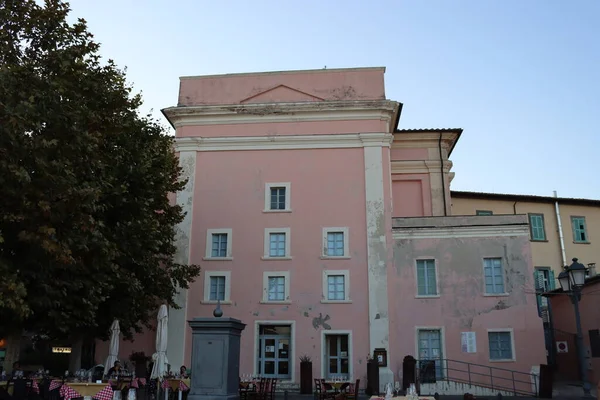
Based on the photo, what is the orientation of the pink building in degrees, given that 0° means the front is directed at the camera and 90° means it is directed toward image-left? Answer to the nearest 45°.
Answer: approximately 0°

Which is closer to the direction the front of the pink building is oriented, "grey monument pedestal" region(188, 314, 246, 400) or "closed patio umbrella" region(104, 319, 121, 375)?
the grey monument pedestal

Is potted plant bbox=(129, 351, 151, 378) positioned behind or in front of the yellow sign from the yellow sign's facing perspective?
in front

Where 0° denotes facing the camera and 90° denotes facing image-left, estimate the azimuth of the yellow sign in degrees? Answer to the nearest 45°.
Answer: approximately 0°

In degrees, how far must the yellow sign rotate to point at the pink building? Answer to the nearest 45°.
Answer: approximately 45° to its left

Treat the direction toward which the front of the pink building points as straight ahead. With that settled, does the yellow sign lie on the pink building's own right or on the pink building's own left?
on the pink building's own right

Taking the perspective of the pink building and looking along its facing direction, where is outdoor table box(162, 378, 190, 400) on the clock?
The outdoor table is roughly at 1 o'clock from the pink building.

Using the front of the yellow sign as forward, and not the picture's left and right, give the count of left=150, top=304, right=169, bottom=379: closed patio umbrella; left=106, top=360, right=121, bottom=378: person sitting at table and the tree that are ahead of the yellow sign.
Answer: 3

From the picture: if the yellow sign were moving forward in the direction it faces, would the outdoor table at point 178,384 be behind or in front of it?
in front

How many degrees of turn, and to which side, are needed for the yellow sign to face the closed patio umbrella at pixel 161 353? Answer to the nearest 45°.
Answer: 0° — it already faces it

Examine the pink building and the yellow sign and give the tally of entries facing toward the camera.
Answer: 2

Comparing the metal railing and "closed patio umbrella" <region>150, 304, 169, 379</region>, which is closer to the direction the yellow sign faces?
the closed patio umbrella
